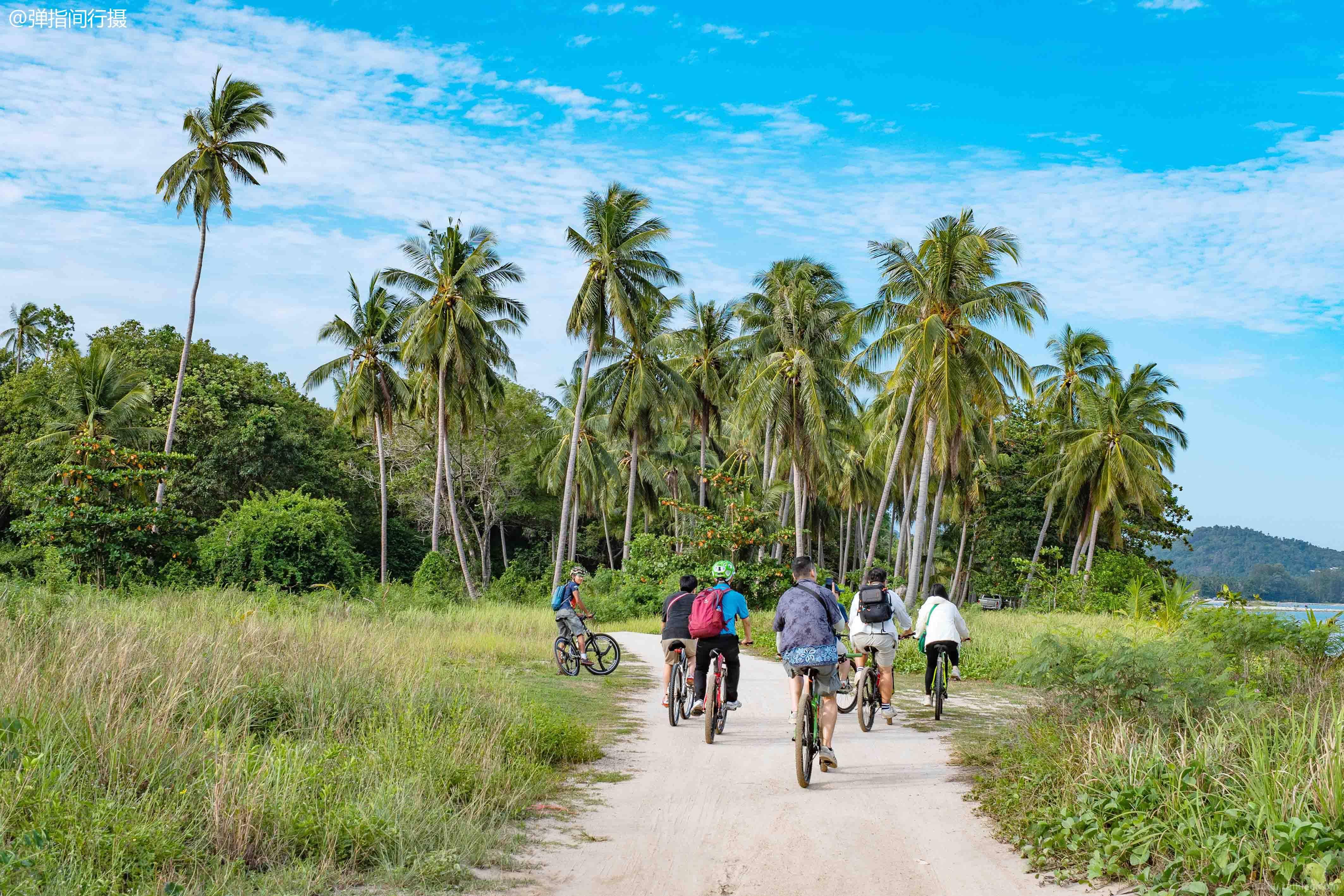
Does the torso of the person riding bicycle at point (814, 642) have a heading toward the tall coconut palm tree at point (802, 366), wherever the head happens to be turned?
yes

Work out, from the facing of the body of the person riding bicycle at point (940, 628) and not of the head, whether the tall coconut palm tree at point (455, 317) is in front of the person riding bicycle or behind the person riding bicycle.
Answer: in front

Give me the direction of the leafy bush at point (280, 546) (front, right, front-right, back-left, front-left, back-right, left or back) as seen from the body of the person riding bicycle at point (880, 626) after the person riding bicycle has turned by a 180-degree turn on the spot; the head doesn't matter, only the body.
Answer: back-right

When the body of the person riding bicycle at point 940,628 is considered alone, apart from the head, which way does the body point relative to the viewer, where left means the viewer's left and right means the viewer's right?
facing away from the viewer

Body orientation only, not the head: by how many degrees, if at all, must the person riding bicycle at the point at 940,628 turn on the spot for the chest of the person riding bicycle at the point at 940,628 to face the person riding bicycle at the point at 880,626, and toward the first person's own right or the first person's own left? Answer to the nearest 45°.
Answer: approximately 135° to the first person's own left

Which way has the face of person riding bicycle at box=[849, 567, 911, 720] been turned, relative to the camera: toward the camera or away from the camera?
away from the camera

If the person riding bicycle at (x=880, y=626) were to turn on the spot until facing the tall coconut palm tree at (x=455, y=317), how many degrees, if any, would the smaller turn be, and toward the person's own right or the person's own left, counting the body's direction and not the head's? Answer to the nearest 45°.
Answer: approximately 45° to the person's own left

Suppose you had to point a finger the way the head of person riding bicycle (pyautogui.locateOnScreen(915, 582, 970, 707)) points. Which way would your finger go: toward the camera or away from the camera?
away from the camera

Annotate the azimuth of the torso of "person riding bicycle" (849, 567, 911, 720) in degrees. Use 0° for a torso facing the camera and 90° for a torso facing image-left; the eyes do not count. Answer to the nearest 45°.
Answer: approximately 180°

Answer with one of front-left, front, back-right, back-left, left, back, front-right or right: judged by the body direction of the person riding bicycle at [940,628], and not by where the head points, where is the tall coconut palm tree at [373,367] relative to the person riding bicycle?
front-left

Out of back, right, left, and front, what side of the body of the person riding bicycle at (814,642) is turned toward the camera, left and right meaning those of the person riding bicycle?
back

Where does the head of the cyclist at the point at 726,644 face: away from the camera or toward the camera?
away from the camera

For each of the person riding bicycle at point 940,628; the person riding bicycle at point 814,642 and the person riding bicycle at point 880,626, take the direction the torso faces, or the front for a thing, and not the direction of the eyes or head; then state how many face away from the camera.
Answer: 3

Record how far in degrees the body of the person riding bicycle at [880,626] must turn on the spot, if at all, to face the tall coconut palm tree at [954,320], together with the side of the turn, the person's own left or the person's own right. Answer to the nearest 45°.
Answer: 0° — they already face it

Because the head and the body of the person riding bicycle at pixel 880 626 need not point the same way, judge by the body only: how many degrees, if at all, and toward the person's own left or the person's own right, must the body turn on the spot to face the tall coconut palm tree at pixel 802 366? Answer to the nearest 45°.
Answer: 0° — they already face it
